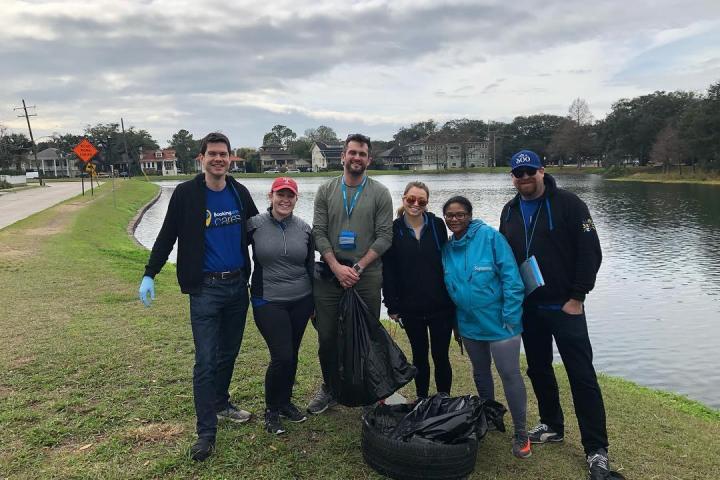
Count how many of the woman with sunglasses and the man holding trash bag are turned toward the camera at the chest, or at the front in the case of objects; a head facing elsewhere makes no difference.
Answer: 2
